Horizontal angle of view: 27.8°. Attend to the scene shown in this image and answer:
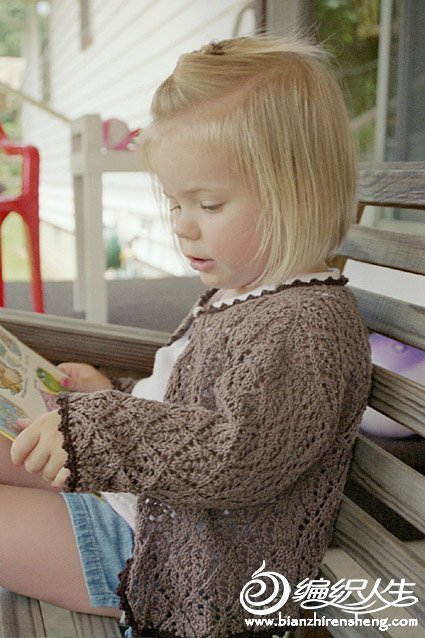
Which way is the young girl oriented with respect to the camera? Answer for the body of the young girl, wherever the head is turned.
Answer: to the viewer's left

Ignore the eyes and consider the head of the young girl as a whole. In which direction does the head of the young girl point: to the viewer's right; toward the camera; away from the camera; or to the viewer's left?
to the viewer's left

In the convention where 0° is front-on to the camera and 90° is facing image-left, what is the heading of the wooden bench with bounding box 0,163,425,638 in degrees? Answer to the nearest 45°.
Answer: approximately 45°

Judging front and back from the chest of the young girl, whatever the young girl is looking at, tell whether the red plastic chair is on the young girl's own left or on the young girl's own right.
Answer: on the young girl's own right
